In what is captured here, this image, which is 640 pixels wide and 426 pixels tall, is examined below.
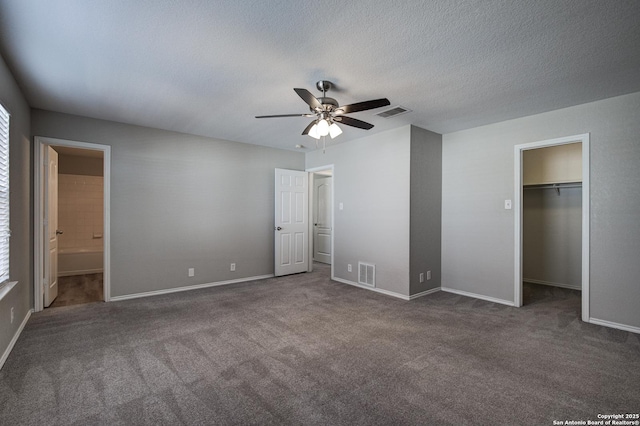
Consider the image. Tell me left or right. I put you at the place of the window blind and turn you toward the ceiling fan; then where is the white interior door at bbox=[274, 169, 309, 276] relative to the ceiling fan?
left

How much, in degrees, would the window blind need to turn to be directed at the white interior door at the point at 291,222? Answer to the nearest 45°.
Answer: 0° — it already faces it

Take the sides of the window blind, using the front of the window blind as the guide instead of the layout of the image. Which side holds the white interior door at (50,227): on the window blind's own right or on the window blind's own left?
on the window blind's own left

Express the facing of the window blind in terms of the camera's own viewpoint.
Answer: facing to the right of the viewer
